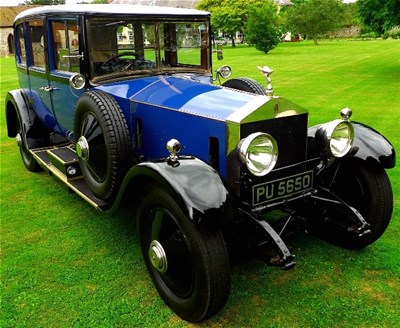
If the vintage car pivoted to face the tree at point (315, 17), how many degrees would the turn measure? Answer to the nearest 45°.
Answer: approximately 135° to its left

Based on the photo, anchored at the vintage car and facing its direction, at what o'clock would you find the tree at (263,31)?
The tree is roughly at 8 o'clock from the vintage car.

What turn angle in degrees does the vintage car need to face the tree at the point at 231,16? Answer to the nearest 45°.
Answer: approximately 135° to its left

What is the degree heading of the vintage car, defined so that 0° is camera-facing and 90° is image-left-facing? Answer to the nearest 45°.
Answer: approximately 315°

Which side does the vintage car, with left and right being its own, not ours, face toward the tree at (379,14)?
left
